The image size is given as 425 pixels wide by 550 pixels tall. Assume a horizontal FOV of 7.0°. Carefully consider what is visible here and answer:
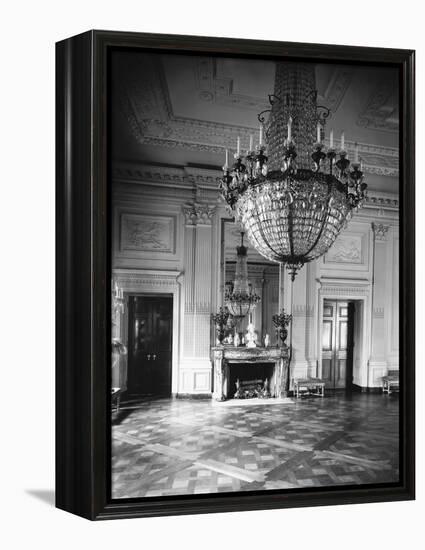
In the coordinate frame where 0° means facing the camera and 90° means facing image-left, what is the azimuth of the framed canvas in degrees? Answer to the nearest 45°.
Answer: approximately 315°
